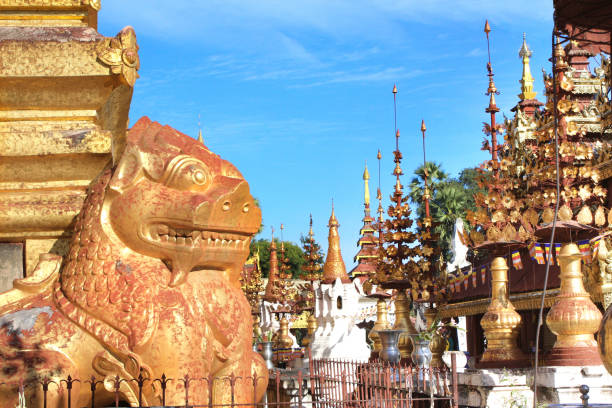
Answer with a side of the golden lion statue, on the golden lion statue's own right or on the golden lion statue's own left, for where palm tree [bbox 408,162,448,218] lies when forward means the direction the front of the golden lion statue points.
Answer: on the golden lion statue's own left

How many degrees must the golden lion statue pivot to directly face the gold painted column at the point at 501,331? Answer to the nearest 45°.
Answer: approximately 90° to its left

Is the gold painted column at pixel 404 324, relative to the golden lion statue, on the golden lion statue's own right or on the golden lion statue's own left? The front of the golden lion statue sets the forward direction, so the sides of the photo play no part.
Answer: on the golden lion statue's own left

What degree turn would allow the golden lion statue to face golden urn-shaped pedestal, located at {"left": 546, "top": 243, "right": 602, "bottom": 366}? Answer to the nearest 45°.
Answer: approximately 90° to its left
